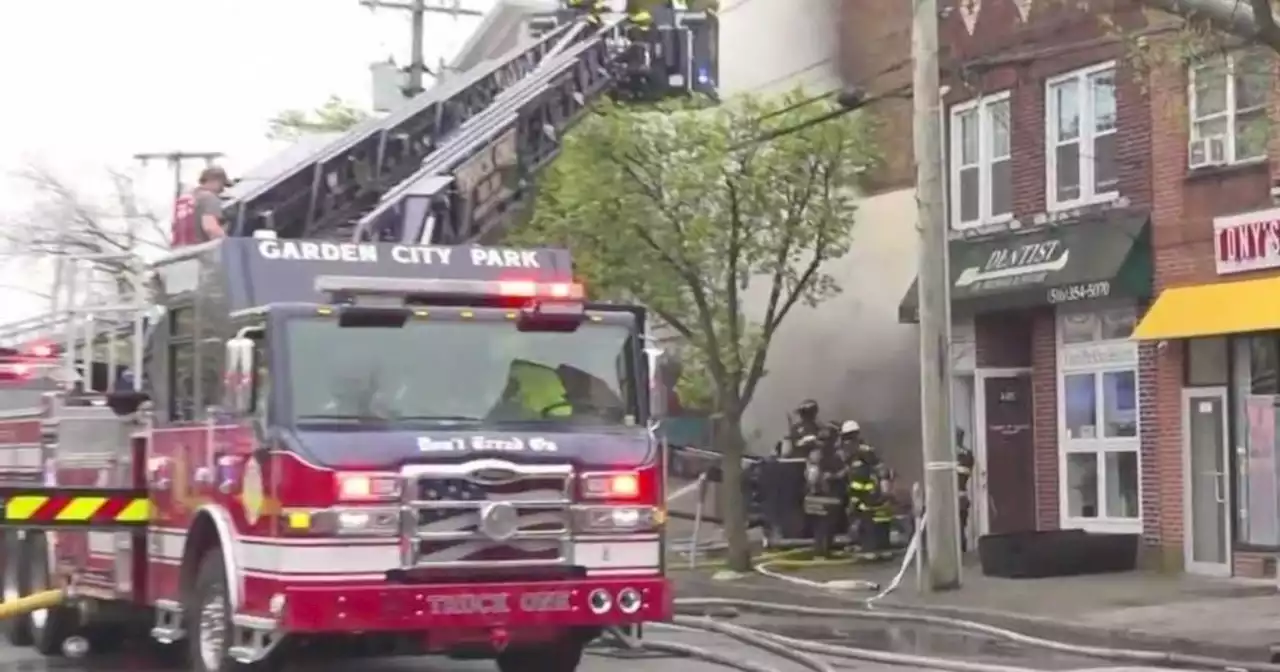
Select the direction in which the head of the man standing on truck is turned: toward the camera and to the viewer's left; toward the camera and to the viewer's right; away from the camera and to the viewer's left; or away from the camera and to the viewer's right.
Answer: away from the camera and to the viewer's right

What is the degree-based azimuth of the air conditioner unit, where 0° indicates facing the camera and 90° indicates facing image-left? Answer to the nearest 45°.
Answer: approximately 45°

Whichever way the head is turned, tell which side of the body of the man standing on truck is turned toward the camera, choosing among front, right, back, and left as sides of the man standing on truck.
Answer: right

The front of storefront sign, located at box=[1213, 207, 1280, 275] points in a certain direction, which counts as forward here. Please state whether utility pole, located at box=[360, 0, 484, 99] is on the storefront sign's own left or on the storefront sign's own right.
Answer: on the storefront sign's own right

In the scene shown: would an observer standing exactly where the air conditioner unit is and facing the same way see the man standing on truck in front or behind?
in front

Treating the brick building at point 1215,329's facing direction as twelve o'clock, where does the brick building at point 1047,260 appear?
the brick building at point 1047,260 is roughly at 3 o'clock from the brick building at point 1215,329.

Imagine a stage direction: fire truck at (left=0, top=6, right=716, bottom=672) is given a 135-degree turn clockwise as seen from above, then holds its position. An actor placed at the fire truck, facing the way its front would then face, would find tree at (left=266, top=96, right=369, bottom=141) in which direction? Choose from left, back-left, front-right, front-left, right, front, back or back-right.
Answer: right

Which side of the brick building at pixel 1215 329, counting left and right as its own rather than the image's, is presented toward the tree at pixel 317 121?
right

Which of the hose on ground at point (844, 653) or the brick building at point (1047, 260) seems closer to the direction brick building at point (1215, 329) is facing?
the hose on ground
